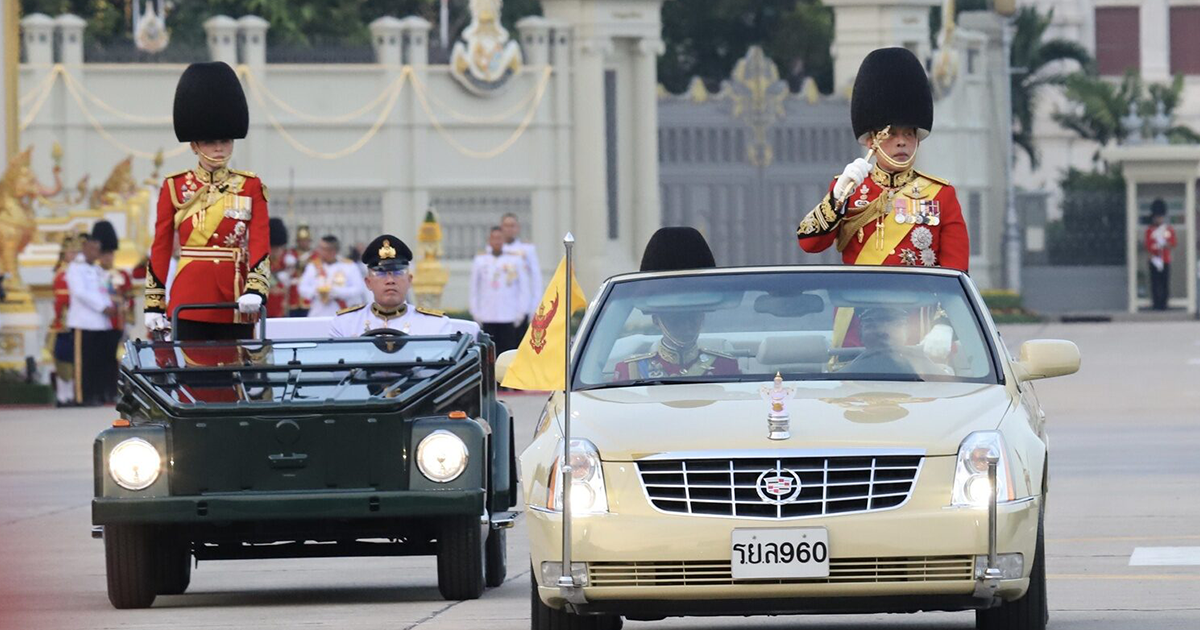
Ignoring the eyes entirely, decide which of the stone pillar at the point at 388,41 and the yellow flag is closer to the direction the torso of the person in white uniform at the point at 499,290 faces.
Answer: the yellow flag

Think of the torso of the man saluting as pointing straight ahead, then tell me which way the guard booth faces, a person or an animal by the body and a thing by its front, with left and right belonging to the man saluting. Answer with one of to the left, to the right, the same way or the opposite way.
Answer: the same way

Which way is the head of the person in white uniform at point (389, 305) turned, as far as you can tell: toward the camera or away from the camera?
toward the camera

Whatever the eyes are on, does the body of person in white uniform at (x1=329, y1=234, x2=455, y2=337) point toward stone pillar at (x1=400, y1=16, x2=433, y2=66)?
no

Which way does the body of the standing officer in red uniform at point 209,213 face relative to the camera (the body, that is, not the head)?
toward the camera

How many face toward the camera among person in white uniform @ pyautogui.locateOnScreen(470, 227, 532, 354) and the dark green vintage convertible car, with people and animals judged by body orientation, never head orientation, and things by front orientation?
2

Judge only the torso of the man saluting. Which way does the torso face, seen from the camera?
toward the camera

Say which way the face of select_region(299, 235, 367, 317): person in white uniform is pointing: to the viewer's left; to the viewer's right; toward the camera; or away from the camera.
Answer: toward the camera

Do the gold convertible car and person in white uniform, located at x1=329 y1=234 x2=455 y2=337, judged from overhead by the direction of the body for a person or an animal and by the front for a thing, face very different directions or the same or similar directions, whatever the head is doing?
same or similar directions

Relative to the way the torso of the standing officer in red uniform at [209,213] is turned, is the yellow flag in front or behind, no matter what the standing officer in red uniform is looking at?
in front

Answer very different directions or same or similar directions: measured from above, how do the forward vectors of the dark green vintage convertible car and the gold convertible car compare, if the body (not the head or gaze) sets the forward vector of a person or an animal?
same or similar directions

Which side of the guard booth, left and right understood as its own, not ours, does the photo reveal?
front

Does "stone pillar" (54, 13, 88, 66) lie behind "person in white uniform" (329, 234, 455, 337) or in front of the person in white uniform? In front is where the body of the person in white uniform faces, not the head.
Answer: behind

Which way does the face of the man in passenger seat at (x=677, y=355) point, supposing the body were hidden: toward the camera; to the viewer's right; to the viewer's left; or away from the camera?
toward the camera

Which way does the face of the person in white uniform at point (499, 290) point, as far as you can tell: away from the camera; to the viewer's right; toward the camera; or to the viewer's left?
toward the camera

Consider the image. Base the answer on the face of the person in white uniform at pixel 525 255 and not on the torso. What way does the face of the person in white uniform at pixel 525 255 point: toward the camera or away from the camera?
toward the camera
